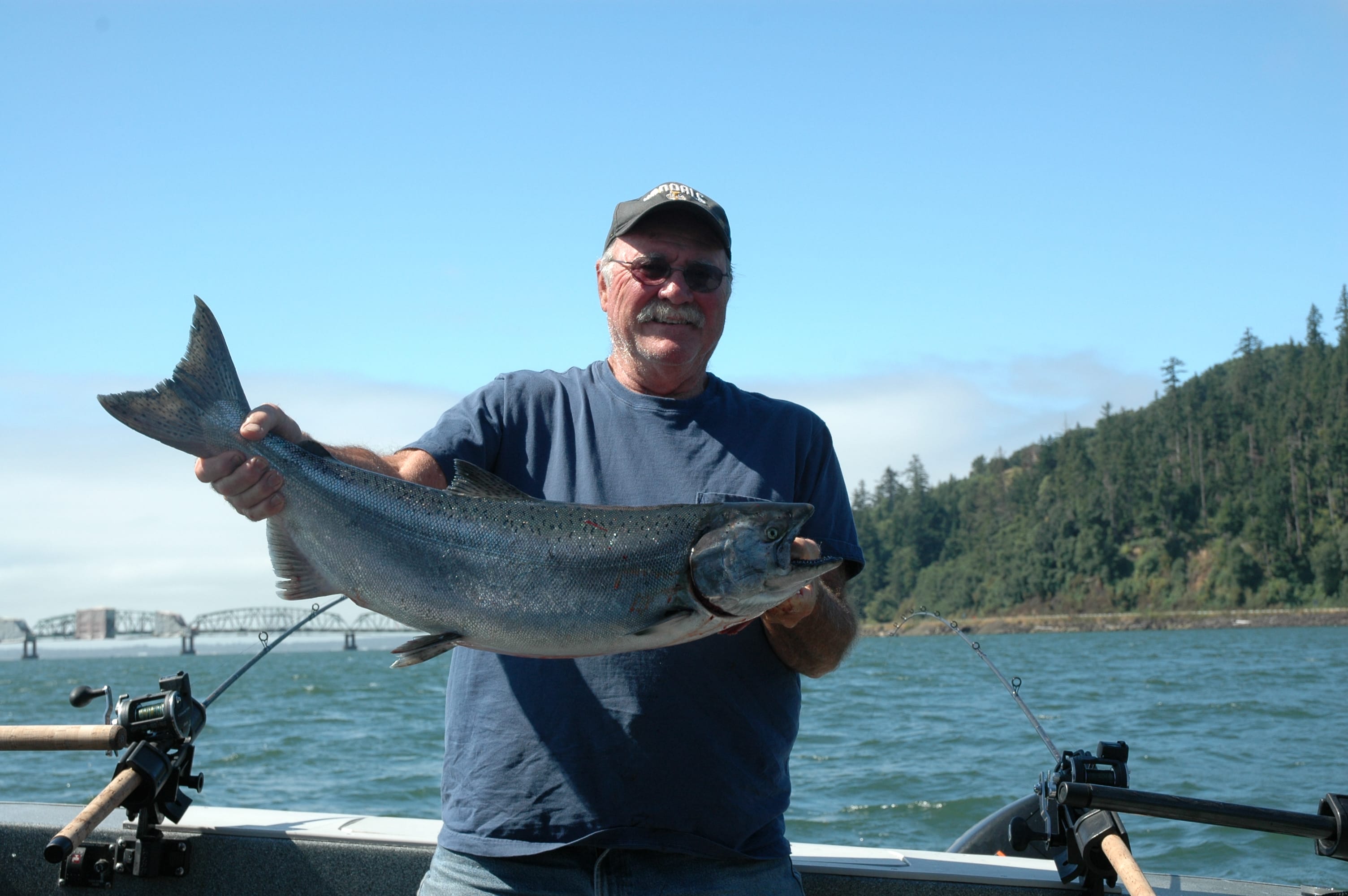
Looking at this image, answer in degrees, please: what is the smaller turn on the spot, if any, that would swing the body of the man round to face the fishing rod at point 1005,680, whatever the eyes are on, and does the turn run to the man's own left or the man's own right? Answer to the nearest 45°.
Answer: approximately 135° to the man's own left

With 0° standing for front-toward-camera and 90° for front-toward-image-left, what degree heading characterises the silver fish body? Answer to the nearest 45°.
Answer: approximately 270°

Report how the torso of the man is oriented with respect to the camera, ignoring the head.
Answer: toward the camera

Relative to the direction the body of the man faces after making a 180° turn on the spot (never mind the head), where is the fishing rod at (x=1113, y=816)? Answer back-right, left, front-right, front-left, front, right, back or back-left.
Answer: right

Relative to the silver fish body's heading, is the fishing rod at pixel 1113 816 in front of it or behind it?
in front
